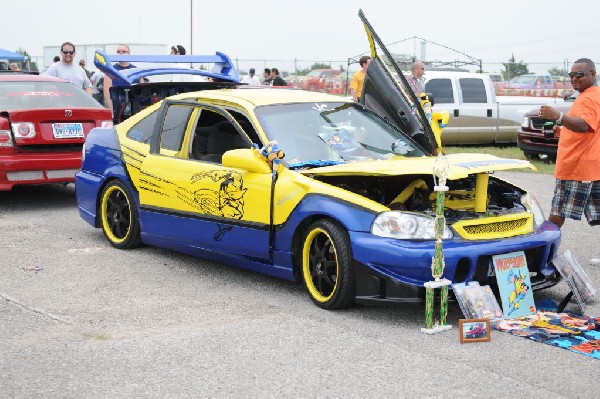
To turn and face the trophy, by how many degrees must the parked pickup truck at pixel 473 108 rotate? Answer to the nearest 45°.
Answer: approximately 90° to its left

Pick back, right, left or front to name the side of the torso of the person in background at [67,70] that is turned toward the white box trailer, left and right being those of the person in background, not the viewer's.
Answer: back

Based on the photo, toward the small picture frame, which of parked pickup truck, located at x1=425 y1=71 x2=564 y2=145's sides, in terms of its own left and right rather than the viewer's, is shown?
left

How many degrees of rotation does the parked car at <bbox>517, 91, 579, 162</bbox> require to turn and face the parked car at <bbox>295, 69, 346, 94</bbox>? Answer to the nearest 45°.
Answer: approximately 90° to its right

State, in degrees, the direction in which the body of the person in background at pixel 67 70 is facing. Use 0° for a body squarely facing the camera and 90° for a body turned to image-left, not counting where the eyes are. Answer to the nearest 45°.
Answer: approximately 0°

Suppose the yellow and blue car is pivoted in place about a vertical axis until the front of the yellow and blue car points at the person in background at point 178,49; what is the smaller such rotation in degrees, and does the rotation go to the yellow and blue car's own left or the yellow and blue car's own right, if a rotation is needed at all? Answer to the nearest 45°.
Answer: approximately 135° to the yellow and blue car's own left

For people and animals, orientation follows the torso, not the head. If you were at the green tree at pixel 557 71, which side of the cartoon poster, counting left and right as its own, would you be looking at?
back

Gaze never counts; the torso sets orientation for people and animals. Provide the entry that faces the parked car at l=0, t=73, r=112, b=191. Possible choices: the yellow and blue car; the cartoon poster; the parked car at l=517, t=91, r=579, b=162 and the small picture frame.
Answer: the parked car at l=517, t=91, r=579, b=162

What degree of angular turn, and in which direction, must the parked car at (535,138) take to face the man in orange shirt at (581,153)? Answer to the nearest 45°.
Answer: approximately 45° to its left

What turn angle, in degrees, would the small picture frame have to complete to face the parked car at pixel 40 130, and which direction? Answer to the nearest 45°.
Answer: approximately 135° to its right

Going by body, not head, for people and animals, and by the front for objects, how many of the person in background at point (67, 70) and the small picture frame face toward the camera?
2

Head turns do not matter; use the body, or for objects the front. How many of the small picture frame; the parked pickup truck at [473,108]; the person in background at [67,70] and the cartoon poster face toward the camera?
3

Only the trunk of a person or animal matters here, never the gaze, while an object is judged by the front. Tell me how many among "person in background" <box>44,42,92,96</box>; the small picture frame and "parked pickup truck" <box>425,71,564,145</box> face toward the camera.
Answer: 2

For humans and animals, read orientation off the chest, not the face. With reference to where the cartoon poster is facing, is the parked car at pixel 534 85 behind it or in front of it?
behind

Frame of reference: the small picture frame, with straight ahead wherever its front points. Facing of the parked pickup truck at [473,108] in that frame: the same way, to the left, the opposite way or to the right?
to the right

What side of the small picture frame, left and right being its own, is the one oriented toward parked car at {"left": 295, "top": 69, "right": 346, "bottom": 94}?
back
